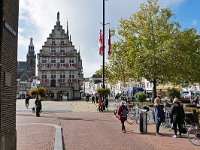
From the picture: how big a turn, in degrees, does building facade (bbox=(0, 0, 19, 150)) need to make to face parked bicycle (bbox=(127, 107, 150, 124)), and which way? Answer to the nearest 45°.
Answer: approximately 45° to its left

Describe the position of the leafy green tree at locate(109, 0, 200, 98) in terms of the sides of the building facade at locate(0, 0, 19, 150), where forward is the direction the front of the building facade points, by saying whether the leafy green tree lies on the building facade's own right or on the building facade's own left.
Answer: on the building facade's own left

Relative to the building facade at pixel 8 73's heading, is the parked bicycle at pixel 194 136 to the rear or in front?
in front

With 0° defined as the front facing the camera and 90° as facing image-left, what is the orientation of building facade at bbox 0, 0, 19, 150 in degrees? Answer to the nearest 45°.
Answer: approximately 270°

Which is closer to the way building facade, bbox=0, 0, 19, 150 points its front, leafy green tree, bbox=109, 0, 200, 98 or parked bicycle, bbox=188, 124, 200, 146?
the parked bicycle

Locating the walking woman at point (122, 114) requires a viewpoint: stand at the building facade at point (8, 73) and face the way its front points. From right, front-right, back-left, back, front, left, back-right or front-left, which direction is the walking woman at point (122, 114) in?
front-left

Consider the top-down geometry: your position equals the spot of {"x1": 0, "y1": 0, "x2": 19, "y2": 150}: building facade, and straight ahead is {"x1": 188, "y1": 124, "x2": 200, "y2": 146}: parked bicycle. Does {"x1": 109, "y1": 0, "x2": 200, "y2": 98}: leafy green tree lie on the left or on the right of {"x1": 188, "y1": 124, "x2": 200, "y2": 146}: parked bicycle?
left
